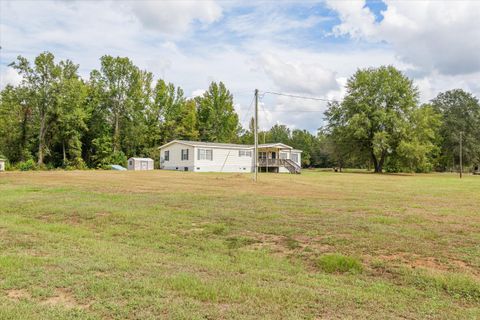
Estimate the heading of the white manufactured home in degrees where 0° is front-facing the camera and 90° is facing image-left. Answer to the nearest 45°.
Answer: approximately 315°

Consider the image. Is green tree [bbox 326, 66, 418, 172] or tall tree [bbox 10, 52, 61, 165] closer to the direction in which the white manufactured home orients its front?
the green tree

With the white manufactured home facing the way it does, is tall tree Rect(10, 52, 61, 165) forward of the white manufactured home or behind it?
behind

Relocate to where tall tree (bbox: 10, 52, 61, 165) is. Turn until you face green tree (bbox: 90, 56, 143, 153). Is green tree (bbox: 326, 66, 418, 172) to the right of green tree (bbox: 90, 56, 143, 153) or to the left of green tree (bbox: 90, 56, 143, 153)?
right

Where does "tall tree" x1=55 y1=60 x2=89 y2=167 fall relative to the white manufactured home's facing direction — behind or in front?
behind

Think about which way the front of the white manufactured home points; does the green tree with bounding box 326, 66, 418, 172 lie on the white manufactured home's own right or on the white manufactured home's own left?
on the white manufactured home's own left
